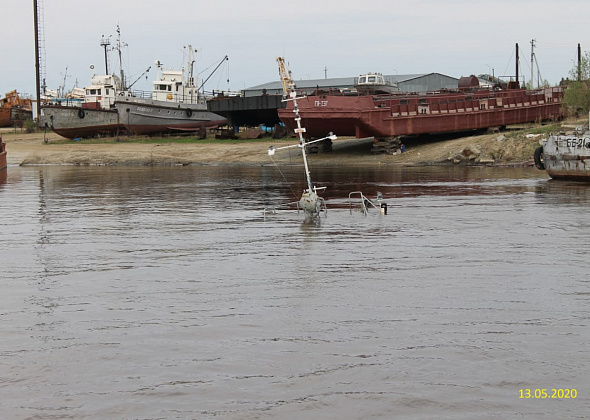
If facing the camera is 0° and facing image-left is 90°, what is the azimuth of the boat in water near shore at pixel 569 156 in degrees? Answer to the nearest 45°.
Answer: approximately 90°
